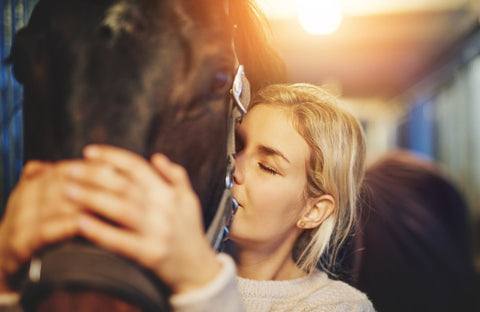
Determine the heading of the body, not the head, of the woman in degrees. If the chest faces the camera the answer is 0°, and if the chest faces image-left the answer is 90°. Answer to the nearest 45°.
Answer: approximately 45°

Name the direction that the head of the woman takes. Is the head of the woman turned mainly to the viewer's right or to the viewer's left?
to the viewer's left
